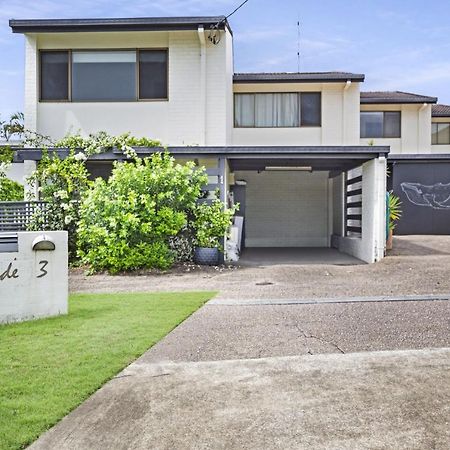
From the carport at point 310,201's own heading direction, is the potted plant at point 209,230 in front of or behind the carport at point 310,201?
in front

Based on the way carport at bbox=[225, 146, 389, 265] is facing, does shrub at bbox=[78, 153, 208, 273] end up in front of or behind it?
in front

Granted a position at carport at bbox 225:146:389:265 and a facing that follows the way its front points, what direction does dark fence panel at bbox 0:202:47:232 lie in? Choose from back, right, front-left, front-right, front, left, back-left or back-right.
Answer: front-right

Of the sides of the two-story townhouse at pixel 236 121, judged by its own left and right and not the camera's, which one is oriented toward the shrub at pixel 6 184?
right

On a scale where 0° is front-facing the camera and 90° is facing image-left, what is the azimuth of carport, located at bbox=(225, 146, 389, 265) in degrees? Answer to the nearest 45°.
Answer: approximately 0°

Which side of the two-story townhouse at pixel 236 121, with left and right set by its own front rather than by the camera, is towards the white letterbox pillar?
front

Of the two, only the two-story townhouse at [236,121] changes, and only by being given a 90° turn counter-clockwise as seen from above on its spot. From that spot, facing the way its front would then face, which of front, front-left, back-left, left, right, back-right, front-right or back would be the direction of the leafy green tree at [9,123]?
back-left

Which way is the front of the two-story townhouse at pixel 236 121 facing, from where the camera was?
facing the viewer

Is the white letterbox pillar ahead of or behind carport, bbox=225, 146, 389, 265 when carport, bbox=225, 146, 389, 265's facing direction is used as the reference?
ahead

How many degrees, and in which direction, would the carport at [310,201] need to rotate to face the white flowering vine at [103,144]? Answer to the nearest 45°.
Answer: approximately 45° to its right
